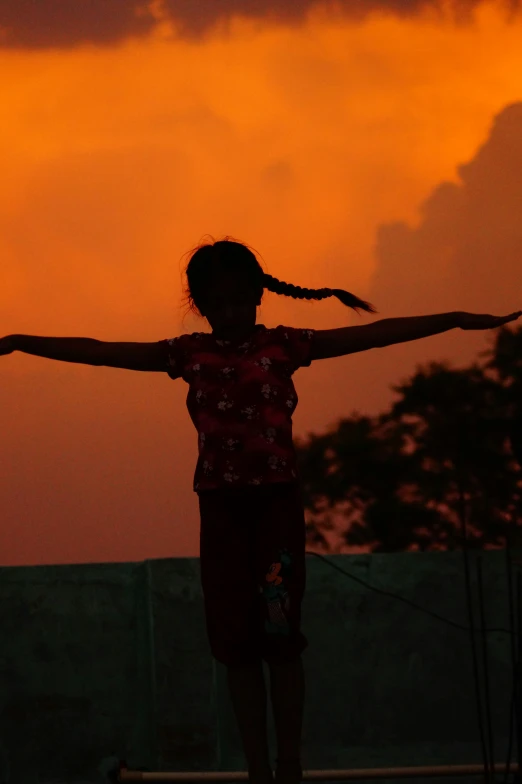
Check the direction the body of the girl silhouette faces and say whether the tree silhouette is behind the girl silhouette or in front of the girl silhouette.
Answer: behind

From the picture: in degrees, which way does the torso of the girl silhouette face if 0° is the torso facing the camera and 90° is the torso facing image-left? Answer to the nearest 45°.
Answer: approximately 0°
